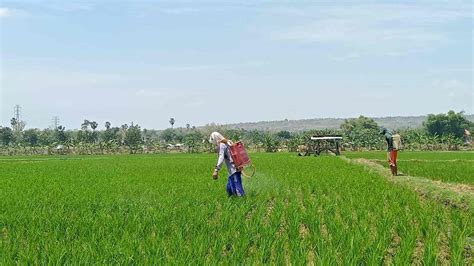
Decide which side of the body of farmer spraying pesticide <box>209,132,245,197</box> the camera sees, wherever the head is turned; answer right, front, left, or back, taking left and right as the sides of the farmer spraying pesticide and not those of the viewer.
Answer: left
